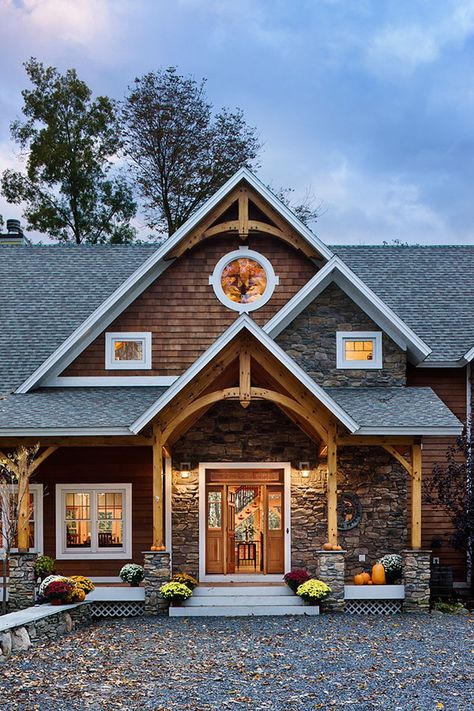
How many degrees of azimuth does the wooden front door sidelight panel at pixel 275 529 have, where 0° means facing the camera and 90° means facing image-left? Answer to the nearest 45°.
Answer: approximately 0°

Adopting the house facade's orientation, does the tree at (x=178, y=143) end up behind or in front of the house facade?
behind

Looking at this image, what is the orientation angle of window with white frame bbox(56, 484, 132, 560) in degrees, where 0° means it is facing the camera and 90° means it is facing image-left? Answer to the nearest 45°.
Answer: approximately 0°

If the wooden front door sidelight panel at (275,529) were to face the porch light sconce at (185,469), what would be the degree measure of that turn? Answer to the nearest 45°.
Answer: approximately 90° to its right

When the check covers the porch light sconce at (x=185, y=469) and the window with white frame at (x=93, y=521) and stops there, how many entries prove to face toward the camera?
2

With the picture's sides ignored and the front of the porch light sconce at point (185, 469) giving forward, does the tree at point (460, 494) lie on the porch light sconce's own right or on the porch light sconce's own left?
on the porch light sconce's own left
